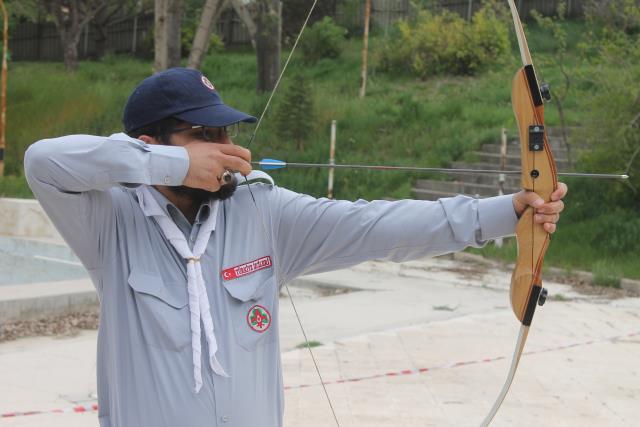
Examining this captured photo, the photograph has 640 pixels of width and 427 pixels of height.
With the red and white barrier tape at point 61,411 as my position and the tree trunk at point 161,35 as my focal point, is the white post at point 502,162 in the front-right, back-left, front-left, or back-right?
front-right

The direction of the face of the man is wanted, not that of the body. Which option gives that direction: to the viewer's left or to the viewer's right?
to the viewer's right

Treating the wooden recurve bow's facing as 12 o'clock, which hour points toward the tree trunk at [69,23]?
The tree trunk is roughly at 8 o'clock from the wooden recurve bow.

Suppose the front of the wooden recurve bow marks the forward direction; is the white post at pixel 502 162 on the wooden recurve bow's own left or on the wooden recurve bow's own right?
on the wooden recurve bow's own left

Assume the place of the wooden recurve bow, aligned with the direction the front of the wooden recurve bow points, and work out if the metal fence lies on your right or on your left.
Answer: on your left

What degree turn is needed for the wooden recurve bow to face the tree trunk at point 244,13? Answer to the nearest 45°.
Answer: approximately 90° to its left

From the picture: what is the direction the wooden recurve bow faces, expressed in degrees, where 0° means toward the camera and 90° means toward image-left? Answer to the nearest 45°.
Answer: approximately 270°

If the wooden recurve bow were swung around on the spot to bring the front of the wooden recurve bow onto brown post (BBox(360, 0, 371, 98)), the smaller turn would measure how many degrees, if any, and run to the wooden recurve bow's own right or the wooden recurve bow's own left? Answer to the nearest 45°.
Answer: approximately 90° to the wooden recurve bow's own left

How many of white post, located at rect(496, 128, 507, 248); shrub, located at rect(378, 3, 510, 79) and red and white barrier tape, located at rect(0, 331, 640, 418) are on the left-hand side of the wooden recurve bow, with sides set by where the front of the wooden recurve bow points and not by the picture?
3

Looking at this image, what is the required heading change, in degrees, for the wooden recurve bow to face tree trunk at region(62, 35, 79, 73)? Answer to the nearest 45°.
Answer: approximately 135° to its left

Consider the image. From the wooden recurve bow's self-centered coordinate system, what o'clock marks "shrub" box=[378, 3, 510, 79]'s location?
The shrub is roughly at 9 o'clock from the wooden recurve bow.
